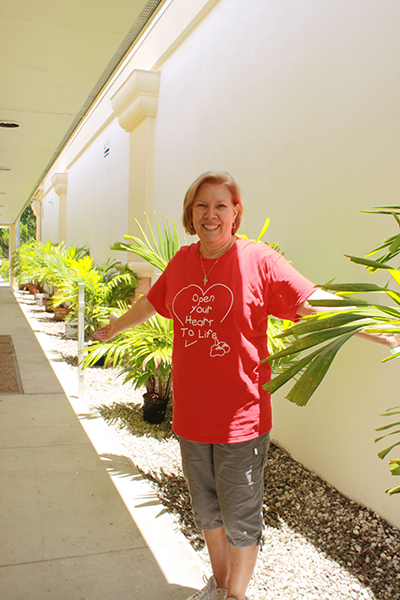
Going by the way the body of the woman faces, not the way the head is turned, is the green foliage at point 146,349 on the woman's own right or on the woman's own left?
on the woman's own right

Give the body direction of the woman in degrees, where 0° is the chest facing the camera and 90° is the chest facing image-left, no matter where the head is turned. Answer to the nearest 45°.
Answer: approximately 45°

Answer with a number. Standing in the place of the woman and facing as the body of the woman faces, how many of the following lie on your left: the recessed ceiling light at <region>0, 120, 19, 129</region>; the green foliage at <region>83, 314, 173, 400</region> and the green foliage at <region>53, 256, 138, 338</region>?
0

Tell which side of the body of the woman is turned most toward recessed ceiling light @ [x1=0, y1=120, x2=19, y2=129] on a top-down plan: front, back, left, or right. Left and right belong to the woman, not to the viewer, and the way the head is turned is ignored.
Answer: right

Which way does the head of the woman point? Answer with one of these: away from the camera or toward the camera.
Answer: toward the camera
